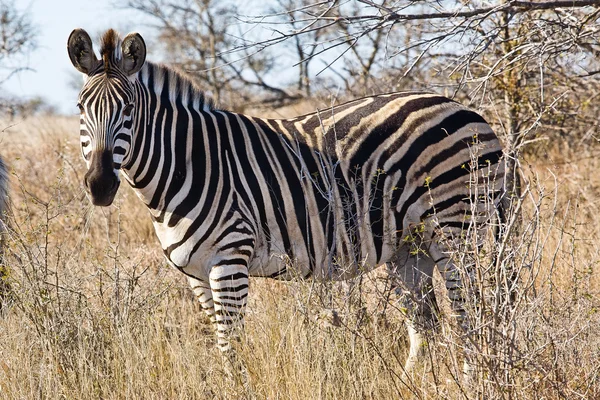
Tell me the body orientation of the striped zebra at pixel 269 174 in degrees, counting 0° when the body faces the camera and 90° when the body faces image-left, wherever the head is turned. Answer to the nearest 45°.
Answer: approximately 90°
